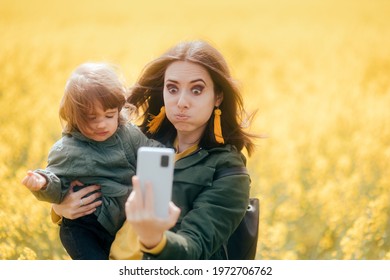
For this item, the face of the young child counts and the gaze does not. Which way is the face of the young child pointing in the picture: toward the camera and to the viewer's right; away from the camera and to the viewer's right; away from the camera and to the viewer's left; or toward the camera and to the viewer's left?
toward the camera and to the viewer's right

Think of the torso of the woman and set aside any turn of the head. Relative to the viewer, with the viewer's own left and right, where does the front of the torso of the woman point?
facing the viewer and to the left of the viewer

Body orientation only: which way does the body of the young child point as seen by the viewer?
toward the camera
